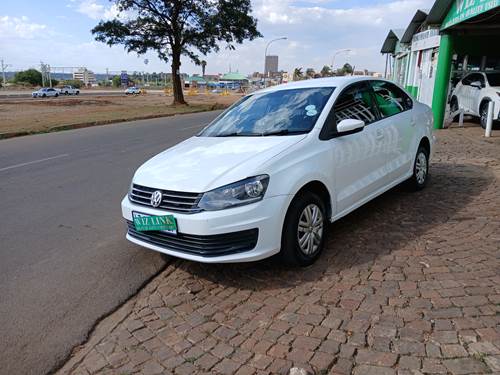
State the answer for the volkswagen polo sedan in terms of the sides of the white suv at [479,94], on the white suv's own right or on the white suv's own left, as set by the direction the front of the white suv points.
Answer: on the white suv's own right

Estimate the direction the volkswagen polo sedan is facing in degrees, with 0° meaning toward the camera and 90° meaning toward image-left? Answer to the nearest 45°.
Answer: approximately 45°

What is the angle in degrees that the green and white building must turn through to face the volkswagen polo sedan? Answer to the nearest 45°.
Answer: approximately 45° to its left

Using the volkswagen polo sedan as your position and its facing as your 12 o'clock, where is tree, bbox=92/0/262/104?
The tree is roughly at 4 o'clock from the volkswagen polo sedan.

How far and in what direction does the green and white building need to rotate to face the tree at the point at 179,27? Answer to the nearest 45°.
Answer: approximately 90° to its right

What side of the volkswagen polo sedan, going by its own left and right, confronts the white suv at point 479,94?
back

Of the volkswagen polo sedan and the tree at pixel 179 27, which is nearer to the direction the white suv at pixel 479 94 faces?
the volkswagen polo sedan

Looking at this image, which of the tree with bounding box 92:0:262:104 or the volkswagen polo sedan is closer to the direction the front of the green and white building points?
the volkswagen polo sedan

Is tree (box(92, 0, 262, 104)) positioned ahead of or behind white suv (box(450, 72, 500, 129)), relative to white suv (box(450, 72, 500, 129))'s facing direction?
behind

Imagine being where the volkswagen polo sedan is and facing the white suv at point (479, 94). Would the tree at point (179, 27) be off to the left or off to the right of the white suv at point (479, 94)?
left
